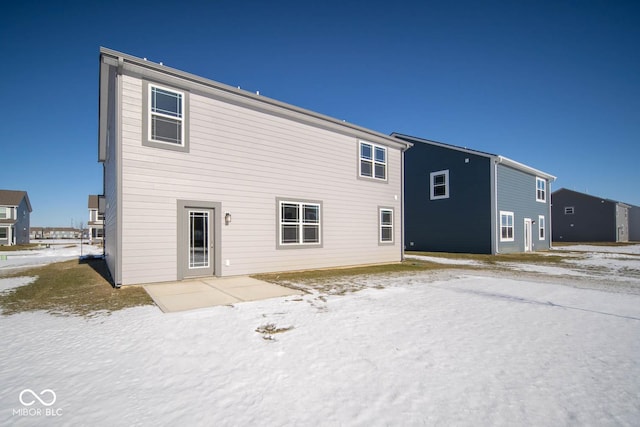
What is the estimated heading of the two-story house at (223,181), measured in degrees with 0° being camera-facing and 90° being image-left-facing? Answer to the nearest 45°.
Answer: approximately 135°

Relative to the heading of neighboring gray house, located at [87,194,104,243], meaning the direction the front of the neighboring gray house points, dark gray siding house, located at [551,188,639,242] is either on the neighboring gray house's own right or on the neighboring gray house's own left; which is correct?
on the neighboring gray house's own left

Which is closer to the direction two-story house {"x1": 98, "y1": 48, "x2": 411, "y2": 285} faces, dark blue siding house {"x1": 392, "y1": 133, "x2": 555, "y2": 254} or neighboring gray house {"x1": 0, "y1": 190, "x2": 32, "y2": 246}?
the neighboring gray house

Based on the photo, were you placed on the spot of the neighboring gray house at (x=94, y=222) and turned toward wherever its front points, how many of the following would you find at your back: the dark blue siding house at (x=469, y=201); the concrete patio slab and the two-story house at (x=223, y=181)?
0

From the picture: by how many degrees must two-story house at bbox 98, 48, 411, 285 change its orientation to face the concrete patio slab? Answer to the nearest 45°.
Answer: approximately 135° to its left

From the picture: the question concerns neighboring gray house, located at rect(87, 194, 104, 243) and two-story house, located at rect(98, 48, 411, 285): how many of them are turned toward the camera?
1

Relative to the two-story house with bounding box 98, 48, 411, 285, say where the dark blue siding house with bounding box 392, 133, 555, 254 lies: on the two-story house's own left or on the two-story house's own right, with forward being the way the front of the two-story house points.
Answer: on the two-story house's own right

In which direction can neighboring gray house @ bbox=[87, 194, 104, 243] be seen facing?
toward the camera

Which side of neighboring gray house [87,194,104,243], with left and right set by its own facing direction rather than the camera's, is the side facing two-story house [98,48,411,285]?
front

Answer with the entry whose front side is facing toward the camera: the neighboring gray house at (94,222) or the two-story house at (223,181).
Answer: the neighboring gray house

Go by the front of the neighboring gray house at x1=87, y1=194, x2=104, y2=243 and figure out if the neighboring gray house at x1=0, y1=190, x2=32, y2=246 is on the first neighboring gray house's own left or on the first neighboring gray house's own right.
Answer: on the first neighboring gray house's own right
